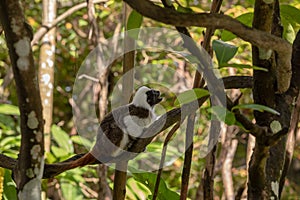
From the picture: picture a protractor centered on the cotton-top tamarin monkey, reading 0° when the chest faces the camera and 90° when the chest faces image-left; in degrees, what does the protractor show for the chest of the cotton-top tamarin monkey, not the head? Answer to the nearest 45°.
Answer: approximately 270°
